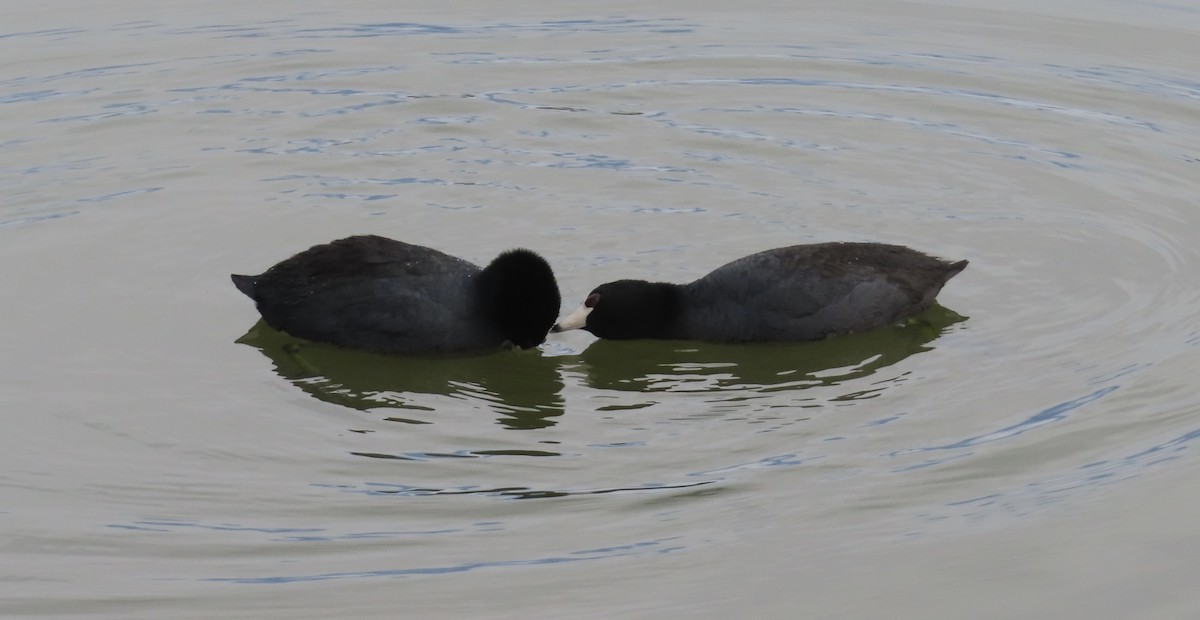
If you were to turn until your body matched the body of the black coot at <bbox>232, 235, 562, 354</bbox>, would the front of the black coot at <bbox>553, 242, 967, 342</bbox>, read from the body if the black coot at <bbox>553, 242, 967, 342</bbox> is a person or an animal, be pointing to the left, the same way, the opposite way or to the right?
the opposite way

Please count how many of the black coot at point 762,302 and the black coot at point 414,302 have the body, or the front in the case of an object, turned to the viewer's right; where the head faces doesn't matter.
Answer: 1

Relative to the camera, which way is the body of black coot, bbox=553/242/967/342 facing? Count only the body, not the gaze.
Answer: to the viewer's left

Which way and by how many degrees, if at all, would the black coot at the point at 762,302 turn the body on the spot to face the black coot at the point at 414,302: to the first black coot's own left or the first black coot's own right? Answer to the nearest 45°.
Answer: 0° — it already faces it

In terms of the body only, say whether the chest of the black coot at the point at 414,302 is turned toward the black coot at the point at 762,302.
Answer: yes

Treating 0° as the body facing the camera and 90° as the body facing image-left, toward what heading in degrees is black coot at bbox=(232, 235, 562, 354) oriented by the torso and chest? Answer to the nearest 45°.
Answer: approximately 270°
